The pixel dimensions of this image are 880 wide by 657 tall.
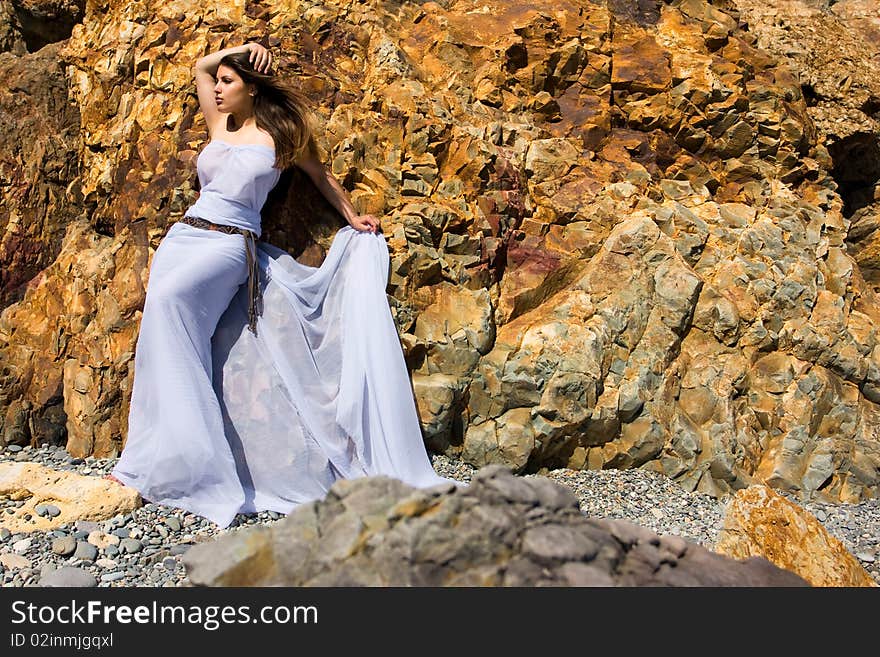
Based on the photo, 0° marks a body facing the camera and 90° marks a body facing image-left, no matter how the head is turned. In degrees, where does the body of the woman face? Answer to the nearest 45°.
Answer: approximately 45°

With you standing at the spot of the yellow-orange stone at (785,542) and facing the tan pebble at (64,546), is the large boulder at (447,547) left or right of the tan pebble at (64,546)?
left

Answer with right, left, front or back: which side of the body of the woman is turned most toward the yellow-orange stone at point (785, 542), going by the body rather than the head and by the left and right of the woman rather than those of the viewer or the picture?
left

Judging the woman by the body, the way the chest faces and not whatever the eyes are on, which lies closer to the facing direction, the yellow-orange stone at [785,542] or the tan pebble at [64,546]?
the tan pebble

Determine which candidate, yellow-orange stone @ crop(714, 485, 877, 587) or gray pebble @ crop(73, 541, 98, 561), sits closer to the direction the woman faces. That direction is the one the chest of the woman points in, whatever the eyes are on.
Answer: the gray pebble

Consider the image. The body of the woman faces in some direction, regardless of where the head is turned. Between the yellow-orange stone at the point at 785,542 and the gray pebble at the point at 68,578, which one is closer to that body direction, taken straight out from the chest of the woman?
the gray pebble

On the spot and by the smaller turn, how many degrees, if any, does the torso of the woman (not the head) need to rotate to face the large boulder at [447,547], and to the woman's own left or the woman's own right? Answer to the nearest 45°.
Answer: approximately 45° to the woman's own left

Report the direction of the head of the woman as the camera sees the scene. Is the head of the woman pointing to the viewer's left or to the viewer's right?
to the viewer's left

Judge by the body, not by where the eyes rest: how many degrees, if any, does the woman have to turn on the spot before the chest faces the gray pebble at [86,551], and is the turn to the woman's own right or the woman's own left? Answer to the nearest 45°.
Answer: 0° — they already face it
